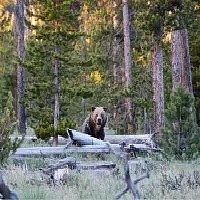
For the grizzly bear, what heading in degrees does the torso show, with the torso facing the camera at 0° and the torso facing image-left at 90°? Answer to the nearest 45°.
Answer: approximately 315°

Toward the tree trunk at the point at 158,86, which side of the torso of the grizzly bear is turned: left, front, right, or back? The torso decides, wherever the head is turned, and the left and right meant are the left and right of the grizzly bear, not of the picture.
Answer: left

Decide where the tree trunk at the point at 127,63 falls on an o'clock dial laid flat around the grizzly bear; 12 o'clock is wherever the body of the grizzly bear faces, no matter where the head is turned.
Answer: The tree trunk is roughly at 8 o'clock from the grizzly bear.

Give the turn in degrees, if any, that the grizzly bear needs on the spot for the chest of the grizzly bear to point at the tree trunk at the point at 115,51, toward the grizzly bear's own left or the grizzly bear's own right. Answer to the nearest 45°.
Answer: approximately 135° to the grizzly bear's own left

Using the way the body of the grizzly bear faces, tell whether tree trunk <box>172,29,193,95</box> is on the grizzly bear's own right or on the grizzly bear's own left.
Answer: on the grizzly bear's own left
